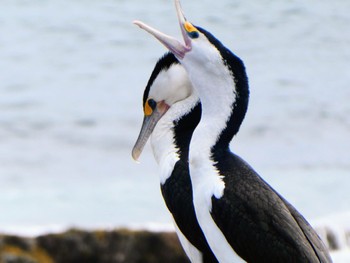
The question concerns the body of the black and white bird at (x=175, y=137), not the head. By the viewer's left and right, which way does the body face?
facing to the left of the viewer

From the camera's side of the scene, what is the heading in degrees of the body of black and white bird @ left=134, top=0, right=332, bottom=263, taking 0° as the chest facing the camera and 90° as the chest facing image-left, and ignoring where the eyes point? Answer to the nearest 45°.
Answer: approximately 90°
